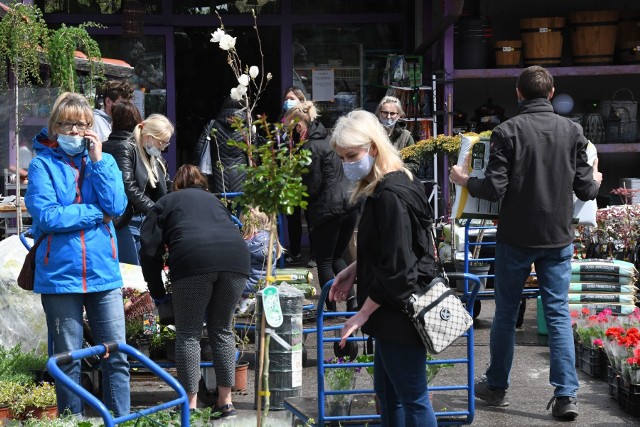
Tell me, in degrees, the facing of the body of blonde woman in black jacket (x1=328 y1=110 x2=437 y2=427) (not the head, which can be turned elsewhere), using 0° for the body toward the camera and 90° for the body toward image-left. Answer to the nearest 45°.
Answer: approximately 90°

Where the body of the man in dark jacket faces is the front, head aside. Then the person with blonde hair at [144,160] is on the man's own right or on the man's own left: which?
on the man's own left

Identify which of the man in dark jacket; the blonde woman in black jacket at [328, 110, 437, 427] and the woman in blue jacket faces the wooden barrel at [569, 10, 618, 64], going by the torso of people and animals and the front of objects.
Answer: the man in dark jacket

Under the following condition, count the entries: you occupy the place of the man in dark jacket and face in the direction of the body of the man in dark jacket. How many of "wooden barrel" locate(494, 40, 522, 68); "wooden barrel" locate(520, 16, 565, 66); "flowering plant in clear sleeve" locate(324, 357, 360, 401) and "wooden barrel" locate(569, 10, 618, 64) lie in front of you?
3

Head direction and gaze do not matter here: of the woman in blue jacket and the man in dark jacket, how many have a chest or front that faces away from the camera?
1

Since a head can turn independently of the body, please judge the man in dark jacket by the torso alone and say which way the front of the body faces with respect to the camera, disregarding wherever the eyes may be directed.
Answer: away from the camera

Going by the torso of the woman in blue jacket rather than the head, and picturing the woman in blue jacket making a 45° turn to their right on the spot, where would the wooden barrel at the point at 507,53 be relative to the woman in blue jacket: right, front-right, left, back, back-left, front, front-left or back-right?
back

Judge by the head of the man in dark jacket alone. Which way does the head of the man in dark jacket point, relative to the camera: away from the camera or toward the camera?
away from the camera
